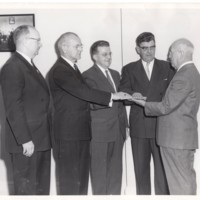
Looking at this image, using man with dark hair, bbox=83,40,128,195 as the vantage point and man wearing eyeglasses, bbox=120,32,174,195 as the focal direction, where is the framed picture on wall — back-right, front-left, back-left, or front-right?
back-left

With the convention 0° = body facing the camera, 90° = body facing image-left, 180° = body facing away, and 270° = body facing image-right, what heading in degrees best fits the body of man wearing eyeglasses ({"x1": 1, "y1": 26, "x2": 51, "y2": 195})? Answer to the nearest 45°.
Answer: approximately 270°

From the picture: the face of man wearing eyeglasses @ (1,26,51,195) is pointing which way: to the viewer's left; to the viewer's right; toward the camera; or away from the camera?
to the viewer's right

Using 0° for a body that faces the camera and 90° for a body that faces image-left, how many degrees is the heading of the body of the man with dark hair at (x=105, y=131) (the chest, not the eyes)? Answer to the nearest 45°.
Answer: approximately 315°

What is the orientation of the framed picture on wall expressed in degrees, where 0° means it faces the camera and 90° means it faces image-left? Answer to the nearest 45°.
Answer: approximately 0°

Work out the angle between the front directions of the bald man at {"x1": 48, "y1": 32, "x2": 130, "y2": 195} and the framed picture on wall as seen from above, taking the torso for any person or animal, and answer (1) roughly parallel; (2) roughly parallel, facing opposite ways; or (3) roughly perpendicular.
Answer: roughly perpendicular

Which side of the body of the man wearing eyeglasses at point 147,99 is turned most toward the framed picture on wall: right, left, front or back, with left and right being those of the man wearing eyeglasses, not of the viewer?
right

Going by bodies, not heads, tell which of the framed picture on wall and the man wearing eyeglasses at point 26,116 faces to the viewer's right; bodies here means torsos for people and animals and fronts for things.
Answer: the man wearing eyeglasses

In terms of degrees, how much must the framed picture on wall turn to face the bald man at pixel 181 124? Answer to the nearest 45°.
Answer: approximately 45° to its left
